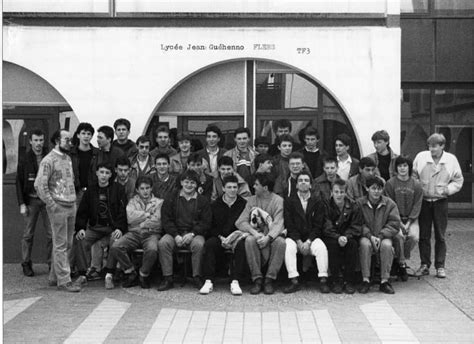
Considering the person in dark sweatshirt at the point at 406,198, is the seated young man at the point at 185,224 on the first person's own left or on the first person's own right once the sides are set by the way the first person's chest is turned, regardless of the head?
on the first person's own right

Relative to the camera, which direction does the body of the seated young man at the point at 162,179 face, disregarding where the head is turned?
toward the camera

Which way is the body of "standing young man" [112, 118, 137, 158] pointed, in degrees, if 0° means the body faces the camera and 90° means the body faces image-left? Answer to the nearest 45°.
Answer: approximately 0°

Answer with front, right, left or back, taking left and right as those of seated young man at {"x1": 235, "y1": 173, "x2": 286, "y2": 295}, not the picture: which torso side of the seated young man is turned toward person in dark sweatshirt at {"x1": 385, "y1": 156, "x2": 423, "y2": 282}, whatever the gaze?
left

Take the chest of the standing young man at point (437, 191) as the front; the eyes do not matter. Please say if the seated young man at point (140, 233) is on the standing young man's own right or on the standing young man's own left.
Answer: on the standing young man's own right

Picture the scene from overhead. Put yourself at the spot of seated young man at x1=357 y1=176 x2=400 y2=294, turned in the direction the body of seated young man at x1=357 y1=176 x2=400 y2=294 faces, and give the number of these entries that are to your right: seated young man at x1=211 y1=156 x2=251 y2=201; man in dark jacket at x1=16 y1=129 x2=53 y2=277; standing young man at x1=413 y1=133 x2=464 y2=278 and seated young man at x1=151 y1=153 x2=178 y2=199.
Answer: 3

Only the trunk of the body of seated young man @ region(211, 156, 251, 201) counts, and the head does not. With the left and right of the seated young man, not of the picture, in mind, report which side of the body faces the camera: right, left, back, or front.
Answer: front

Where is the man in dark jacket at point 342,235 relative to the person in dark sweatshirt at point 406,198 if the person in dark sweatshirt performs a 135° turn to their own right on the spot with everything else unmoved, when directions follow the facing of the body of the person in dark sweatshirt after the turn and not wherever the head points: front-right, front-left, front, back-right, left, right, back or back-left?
left

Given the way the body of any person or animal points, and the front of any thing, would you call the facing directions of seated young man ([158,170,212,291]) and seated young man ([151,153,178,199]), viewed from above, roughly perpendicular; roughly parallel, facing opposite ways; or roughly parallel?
roughly parallel
